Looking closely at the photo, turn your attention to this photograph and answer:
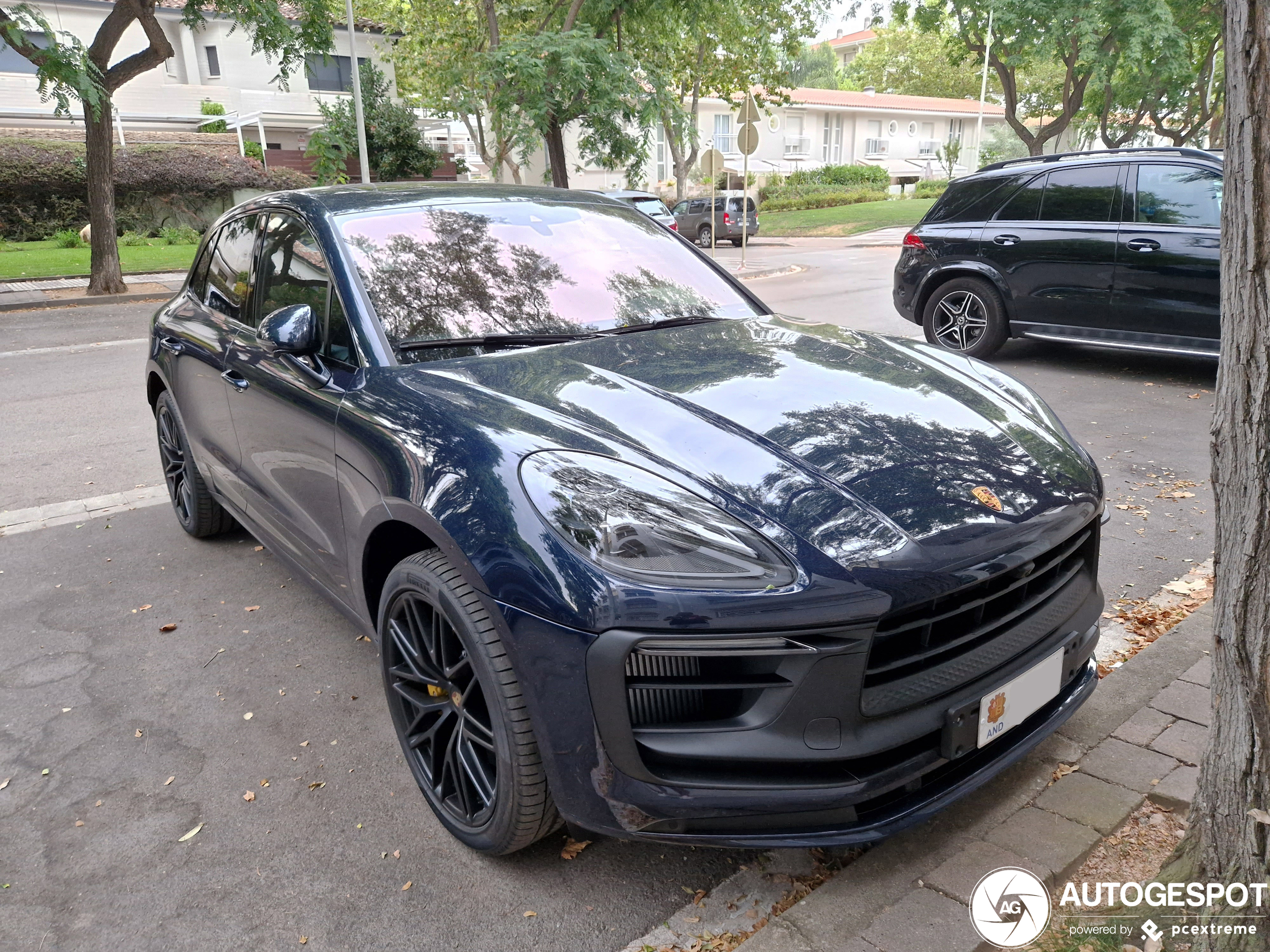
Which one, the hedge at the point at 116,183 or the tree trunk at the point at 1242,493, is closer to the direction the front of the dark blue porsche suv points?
the tree trunk

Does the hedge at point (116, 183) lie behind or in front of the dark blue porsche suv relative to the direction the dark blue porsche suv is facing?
behind

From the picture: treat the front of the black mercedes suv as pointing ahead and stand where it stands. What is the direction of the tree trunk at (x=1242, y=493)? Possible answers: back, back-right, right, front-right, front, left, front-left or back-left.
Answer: right

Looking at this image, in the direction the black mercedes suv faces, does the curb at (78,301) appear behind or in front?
behind

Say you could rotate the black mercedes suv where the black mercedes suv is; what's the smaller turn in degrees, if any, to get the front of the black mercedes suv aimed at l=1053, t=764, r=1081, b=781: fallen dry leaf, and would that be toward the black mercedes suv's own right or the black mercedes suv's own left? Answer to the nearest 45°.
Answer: approximately 90° to the black mercedes suv's own right

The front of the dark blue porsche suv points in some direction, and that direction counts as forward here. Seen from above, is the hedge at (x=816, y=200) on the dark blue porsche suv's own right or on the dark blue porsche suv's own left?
on the dark blue porsche suv's own left

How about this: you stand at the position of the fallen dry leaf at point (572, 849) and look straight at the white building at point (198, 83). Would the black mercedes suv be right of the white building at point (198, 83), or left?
right

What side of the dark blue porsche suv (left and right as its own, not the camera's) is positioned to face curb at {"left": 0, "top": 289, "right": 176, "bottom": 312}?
back

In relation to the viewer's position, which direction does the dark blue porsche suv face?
facing the viewer and to the right of the viewer

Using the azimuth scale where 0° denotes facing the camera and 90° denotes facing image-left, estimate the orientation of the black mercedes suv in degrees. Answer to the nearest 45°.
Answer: approximately 270°

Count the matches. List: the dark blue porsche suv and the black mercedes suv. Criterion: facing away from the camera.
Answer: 0
